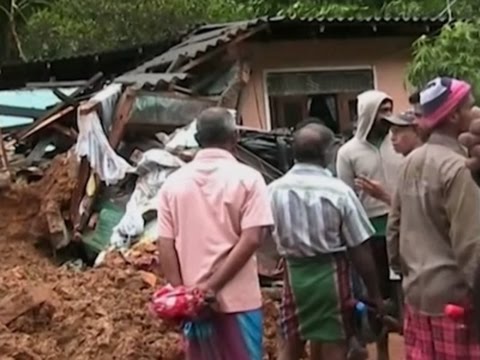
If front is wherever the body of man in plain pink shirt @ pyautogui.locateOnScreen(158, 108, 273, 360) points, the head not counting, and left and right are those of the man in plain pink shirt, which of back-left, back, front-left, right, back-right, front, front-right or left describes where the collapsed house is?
front

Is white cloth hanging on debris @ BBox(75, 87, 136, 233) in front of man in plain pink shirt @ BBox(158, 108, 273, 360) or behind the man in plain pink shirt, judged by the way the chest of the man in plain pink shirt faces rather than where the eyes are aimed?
in front

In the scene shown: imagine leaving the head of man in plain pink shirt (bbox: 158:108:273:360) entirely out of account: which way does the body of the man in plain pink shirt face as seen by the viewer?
away from the camera

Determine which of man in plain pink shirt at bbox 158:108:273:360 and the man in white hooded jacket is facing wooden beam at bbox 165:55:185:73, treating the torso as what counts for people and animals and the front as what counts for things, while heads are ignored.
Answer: the man in plain pink shirt

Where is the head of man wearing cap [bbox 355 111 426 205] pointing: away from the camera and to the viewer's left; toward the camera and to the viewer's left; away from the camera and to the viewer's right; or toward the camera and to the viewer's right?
toward the camera and to the viewer's left

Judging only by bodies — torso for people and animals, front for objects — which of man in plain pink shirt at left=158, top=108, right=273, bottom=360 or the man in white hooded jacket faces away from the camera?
the man in plain pink shirt

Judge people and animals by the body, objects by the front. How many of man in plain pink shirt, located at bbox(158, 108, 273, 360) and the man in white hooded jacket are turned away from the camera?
1
